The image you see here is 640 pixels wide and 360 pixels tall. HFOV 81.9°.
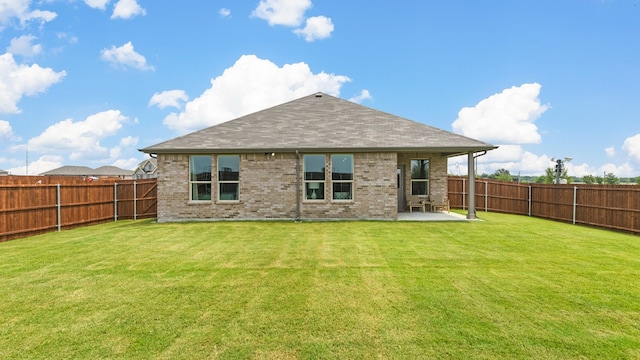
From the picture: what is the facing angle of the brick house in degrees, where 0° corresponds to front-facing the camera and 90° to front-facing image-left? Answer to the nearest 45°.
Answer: approximately 180°

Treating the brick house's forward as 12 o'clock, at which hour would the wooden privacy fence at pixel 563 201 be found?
The wooden privacy fence is roughly at 3 o'clock from the brick house.

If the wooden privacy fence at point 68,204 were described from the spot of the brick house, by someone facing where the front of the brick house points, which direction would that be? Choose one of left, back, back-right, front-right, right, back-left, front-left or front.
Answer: left
